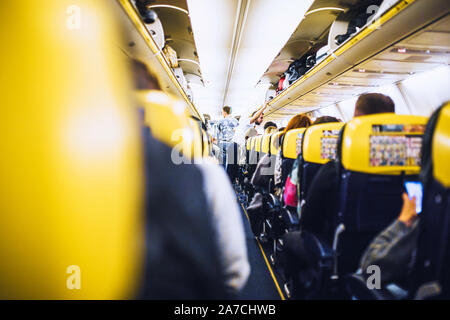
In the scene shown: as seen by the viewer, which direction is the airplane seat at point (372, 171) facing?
away from the camera

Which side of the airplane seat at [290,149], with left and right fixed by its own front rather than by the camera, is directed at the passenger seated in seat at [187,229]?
back

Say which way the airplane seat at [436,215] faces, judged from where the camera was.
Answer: facing away from the viewer

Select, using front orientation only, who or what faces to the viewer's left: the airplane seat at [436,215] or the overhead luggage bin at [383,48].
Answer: the overhead luggage bin

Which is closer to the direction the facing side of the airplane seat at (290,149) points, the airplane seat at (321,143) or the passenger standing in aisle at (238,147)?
the passenger standing in aisle

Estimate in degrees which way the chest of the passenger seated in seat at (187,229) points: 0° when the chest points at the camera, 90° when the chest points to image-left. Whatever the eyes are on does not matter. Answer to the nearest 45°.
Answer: approximately 180°

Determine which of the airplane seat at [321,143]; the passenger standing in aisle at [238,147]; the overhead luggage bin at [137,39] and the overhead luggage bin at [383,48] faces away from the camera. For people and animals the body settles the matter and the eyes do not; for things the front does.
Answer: the airplane seat

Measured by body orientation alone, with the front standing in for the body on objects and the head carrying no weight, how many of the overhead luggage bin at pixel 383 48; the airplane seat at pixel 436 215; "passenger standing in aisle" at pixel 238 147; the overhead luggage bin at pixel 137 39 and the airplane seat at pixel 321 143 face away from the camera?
2

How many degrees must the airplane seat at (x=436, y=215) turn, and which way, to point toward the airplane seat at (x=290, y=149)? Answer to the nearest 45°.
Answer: approximately 45° to its left

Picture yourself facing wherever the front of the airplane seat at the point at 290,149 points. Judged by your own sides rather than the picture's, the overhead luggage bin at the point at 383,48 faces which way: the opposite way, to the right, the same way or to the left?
to the left

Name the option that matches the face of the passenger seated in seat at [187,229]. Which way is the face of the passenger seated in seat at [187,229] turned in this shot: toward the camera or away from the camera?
away from the camera

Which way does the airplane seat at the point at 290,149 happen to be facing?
away from the camera
